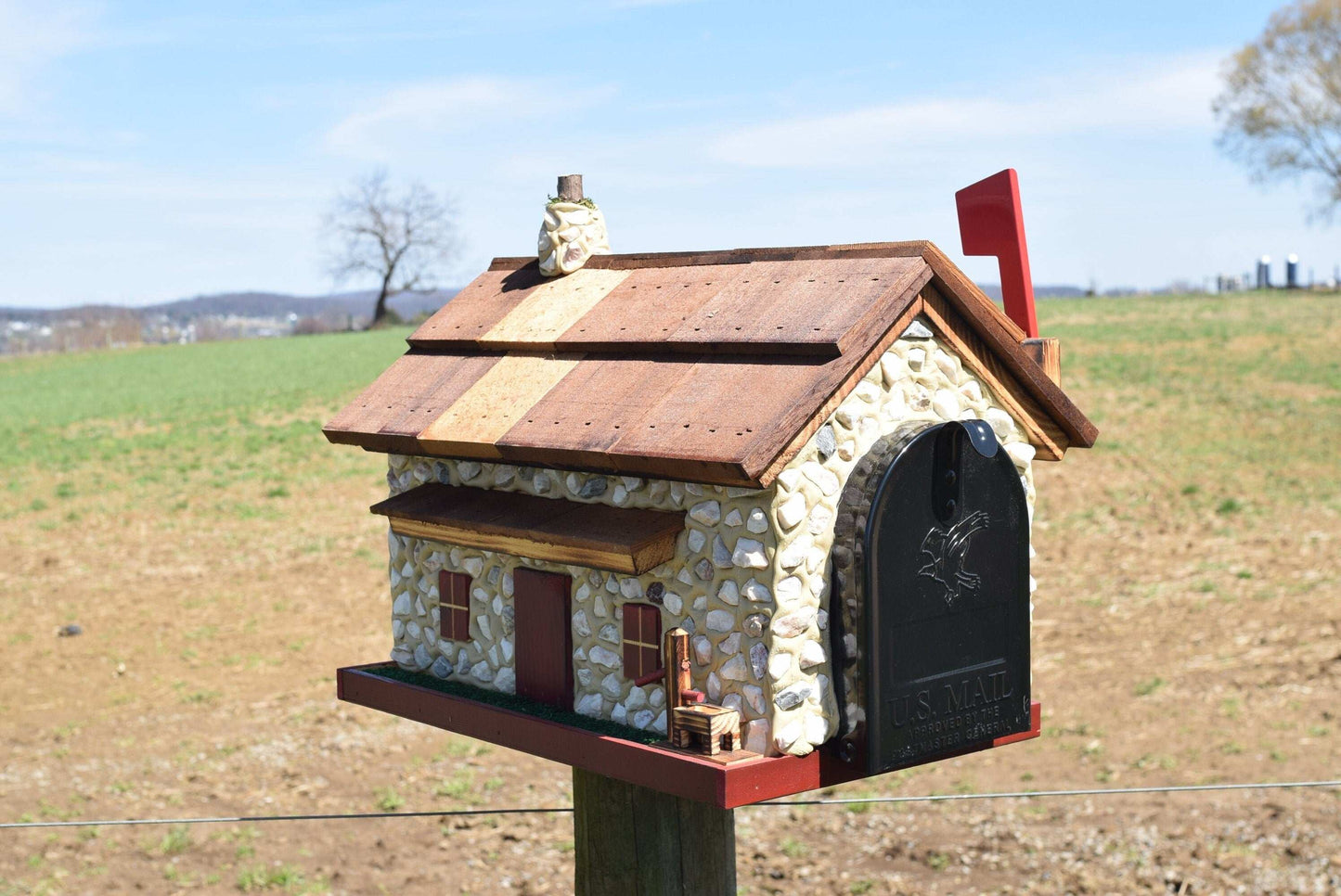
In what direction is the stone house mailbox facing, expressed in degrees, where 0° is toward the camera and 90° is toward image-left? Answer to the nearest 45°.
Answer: approximately 315°
